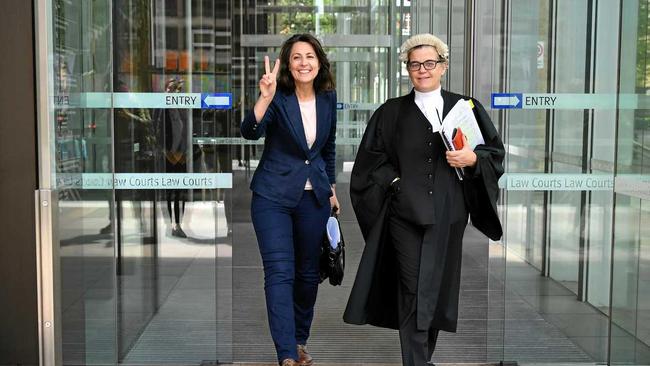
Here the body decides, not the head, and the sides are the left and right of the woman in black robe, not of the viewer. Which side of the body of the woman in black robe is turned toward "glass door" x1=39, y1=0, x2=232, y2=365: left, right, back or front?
right

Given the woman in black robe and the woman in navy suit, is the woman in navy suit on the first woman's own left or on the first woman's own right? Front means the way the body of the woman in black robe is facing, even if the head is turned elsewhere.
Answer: on the first woman's own right

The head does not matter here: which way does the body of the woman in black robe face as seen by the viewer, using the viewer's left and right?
facing the viewer
